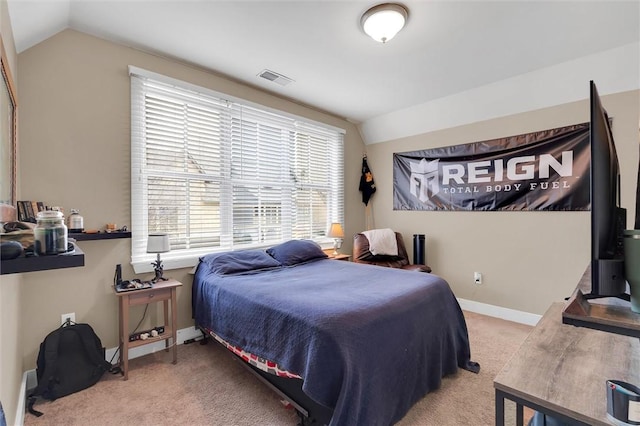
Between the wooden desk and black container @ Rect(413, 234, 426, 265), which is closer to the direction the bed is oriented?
the wooden desk

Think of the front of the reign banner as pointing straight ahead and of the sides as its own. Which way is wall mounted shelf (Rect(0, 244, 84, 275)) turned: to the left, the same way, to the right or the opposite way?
the opposite way

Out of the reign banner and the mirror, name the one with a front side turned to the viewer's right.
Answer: the mirror

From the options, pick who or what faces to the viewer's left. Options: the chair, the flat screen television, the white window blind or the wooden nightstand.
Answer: the flat screen television

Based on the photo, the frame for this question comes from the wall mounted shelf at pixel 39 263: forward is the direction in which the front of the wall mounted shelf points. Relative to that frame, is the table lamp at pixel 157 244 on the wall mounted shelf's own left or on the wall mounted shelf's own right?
on the wall mounted shelf's own left

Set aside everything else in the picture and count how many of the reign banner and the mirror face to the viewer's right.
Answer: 1

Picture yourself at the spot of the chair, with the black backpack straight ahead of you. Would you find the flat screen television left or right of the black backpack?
left

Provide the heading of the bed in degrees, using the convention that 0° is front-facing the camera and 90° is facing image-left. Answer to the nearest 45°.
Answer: approximately 315°

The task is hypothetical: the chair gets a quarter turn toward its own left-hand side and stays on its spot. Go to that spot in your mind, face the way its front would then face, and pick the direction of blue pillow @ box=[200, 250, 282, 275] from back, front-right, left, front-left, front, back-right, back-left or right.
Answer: back
